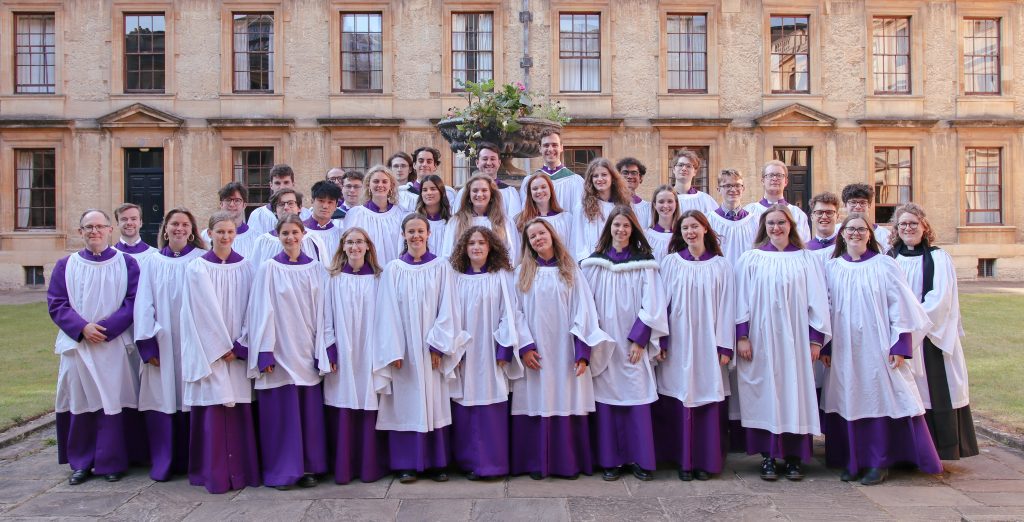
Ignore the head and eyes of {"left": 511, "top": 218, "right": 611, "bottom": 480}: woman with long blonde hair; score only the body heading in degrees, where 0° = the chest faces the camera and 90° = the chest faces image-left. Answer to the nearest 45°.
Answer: approximately 0°

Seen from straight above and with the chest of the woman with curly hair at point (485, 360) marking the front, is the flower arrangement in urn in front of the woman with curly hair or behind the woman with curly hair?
behind

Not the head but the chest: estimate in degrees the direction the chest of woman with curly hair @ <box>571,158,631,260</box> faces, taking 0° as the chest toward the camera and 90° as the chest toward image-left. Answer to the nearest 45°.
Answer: approximately 0°

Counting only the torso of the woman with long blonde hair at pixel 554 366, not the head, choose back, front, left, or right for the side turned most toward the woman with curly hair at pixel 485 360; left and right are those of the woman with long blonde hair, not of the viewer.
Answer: right

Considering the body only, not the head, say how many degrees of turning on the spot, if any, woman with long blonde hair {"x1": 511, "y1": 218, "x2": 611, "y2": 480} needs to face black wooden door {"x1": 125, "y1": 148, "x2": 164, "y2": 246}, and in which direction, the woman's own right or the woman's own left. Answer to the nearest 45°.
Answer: approximately 135° to the woman's own right

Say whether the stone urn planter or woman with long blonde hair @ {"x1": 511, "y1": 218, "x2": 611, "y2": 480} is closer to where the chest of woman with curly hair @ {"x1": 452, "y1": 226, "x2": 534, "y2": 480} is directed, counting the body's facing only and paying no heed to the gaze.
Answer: the woman with long blonde hair

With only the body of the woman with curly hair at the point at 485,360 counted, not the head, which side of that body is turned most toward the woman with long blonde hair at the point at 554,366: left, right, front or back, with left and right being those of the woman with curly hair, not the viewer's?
left

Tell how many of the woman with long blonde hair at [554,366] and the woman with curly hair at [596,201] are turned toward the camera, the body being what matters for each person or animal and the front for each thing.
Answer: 2
